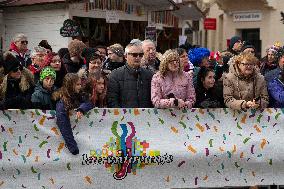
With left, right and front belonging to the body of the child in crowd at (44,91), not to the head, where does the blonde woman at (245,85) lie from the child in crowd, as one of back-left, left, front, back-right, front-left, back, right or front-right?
front-left

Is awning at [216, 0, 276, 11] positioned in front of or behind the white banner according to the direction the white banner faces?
behind

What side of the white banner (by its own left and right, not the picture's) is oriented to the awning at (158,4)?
back

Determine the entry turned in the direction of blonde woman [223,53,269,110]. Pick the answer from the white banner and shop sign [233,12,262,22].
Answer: the shop sign

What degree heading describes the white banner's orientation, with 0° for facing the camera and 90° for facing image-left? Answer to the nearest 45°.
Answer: approximately 0°

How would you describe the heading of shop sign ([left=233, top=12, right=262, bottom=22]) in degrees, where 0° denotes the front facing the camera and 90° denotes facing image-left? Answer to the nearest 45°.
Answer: approximately 0°

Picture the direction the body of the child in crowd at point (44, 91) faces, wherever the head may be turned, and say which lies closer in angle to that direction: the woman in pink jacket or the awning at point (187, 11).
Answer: the woman in pink jacket

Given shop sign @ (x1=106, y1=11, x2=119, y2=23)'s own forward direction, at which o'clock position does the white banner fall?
The white banner is roughly at 12 o'clock from the shop sign.

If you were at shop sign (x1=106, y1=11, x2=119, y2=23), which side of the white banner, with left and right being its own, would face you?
back

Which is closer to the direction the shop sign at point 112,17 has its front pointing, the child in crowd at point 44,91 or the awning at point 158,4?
the child in crowd
